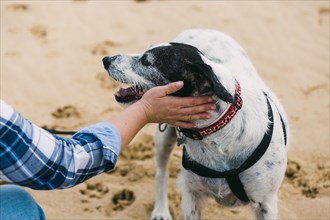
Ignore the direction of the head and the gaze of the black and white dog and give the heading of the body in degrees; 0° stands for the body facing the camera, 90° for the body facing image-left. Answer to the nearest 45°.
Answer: approximately 0°
